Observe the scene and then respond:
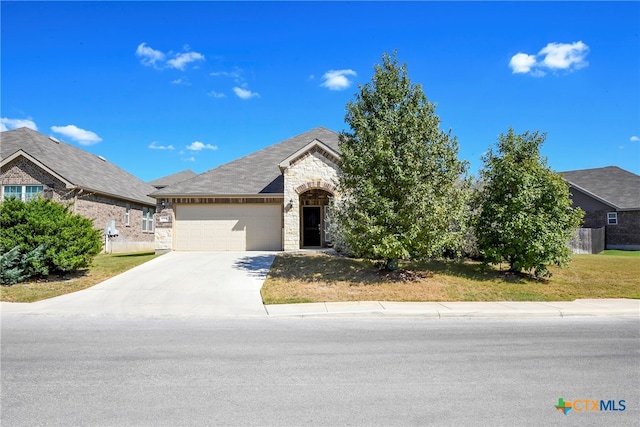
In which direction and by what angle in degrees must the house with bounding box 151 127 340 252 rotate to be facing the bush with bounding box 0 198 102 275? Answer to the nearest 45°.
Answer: approximately 45° to its right

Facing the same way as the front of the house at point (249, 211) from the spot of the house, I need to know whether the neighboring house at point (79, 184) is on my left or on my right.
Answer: on my right

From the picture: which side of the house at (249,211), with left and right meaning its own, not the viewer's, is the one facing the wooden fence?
left

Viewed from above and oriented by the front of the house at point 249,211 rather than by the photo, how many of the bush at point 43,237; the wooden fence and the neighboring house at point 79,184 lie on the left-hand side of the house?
1

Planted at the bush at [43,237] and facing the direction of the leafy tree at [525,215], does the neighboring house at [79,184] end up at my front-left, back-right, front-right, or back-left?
back-left

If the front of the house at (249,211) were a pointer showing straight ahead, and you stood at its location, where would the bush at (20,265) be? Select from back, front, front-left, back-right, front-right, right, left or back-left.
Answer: front-right

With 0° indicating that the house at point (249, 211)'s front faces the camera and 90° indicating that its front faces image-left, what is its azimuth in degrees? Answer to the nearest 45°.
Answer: approximately 0°

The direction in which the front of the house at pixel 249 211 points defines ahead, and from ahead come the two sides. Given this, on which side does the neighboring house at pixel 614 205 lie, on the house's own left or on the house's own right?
on the house's own left

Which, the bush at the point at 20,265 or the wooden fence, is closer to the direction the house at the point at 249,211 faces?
the bush

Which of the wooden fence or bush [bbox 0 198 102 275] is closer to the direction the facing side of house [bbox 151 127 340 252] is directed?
the bush
